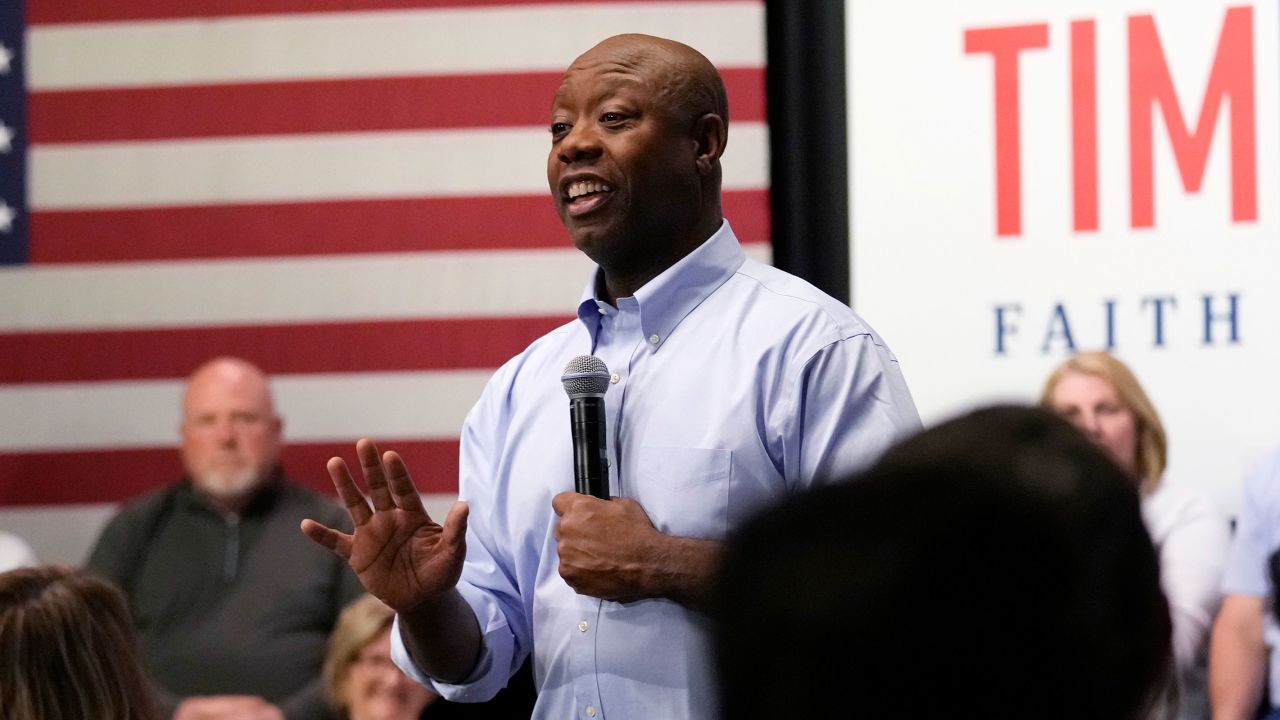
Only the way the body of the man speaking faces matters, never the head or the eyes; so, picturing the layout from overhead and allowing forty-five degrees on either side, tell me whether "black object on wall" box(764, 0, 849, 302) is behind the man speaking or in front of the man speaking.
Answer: behind

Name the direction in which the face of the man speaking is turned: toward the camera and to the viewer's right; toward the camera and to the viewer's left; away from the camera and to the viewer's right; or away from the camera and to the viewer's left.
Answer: toward the camera and to the viewer's left

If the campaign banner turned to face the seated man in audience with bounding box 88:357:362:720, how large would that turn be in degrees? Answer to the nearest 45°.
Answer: approximately 90° to its right

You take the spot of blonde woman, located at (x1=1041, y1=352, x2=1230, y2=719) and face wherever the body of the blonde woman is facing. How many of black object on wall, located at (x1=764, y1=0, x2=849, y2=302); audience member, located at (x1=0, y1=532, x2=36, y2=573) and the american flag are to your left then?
0

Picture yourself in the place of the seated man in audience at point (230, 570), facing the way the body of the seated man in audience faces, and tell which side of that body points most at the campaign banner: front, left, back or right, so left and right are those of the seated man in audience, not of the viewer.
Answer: left

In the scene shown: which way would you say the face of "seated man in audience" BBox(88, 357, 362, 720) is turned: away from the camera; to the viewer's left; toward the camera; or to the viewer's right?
toward the camera

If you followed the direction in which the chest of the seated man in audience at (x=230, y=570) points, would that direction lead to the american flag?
no

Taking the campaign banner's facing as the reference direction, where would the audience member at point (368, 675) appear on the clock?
The audience member is roughly at 2 o'clock from the campaign banner.

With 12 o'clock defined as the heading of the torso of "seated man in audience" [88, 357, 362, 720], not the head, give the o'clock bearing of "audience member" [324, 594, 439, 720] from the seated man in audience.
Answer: The audience member is roughly at 11 o'clock from the seated man in audience.

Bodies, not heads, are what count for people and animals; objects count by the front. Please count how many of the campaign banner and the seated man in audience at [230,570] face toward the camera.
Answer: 2

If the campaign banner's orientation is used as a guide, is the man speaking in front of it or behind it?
in front

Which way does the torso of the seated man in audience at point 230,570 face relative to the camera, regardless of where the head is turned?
toward the camera

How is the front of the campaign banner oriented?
toward the camera

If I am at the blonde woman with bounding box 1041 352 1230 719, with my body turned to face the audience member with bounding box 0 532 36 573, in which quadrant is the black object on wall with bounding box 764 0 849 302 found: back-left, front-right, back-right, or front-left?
front-right

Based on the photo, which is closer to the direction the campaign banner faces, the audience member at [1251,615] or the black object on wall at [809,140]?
the audience member

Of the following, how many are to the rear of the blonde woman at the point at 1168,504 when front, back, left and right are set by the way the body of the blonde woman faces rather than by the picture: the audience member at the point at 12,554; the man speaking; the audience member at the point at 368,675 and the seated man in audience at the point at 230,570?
0

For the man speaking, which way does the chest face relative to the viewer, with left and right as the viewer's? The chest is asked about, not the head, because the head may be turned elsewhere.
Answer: facing the viewer and to the left of the viewer
